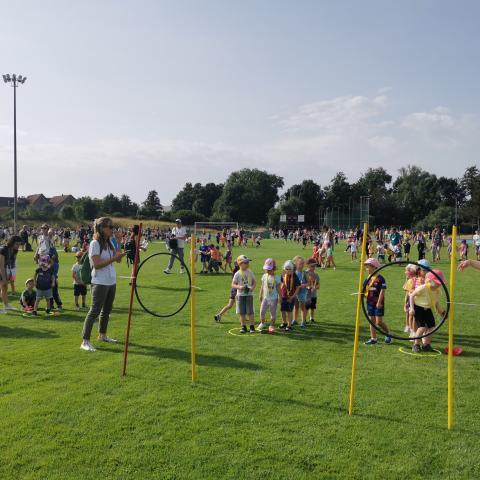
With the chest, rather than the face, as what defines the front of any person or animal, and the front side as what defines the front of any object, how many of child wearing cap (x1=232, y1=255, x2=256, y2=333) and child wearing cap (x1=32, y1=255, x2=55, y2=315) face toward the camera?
2

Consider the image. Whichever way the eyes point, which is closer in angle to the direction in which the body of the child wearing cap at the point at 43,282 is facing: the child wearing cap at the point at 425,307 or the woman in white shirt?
the woman in white shirt

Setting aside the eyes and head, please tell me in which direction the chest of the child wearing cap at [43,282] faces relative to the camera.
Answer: toward the camera

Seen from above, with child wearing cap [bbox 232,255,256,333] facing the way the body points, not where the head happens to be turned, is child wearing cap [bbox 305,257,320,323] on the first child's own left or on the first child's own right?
on the first child's own left

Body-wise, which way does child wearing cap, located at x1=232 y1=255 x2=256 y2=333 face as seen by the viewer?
toward the camera

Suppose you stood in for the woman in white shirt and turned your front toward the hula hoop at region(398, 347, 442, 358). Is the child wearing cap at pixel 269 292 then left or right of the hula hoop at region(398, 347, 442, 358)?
left

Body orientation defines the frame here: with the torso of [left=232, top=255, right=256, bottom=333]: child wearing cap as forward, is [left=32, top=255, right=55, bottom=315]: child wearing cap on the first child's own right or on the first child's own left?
on the first child's own right

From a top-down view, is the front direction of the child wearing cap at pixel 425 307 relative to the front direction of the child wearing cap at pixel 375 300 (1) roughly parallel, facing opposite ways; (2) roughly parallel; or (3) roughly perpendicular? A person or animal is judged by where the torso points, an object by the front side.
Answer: roughly perpendicular

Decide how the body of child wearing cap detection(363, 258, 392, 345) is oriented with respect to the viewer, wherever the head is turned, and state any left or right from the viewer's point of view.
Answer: facing the viewer and to the left of the viewer

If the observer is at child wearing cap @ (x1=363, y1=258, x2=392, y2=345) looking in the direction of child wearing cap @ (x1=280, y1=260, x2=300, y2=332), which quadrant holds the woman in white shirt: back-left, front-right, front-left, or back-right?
front-left
